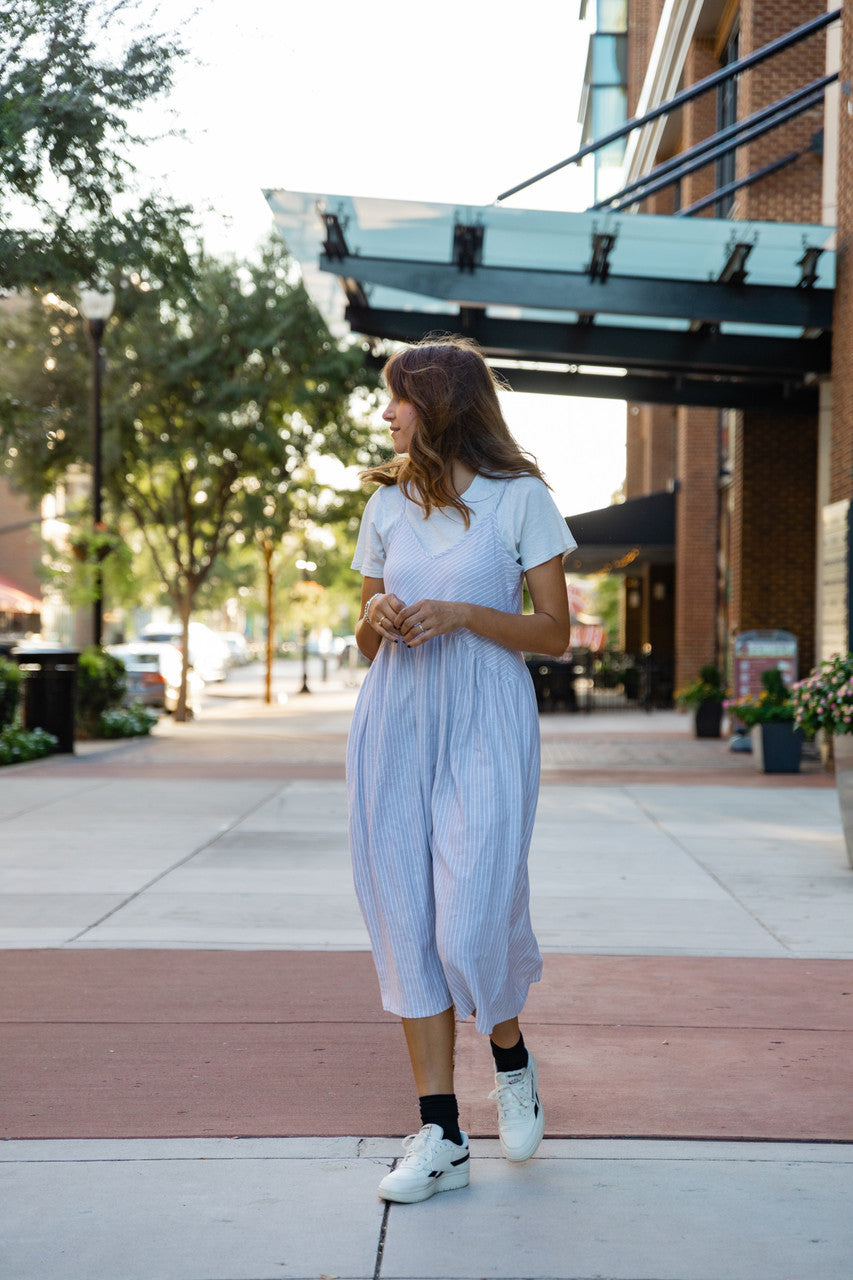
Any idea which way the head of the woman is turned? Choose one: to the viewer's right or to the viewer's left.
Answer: to the viewer's left

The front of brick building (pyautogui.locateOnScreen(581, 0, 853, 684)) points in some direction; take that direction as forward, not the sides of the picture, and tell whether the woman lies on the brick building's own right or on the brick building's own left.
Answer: on the brick building's own left

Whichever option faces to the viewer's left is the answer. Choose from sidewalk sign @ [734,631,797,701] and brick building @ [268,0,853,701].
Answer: the brick building

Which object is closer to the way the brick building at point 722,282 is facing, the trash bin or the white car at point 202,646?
the trash bin

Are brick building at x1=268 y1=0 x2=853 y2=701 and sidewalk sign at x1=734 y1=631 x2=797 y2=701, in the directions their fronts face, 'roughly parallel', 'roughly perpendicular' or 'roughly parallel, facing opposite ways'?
roughly perpendicular

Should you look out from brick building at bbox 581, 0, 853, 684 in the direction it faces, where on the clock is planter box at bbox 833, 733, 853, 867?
The planter box is roughly at 9 o'clock from the brick building.

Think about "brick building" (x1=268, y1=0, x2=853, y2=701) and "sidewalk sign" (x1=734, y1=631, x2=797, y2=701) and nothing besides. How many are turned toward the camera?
1

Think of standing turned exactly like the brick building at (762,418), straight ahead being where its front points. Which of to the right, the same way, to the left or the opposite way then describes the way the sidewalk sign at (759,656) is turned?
to the left

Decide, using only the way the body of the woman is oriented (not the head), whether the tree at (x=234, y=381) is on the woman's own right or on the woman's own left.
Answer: on the woman's own right

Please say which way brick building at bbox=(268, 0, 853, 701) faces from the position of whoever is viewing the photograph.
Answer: facing to the left of the viewer

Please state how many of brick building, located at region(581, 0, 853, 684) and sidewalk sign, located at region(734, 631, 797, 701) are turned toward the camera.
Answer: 1
